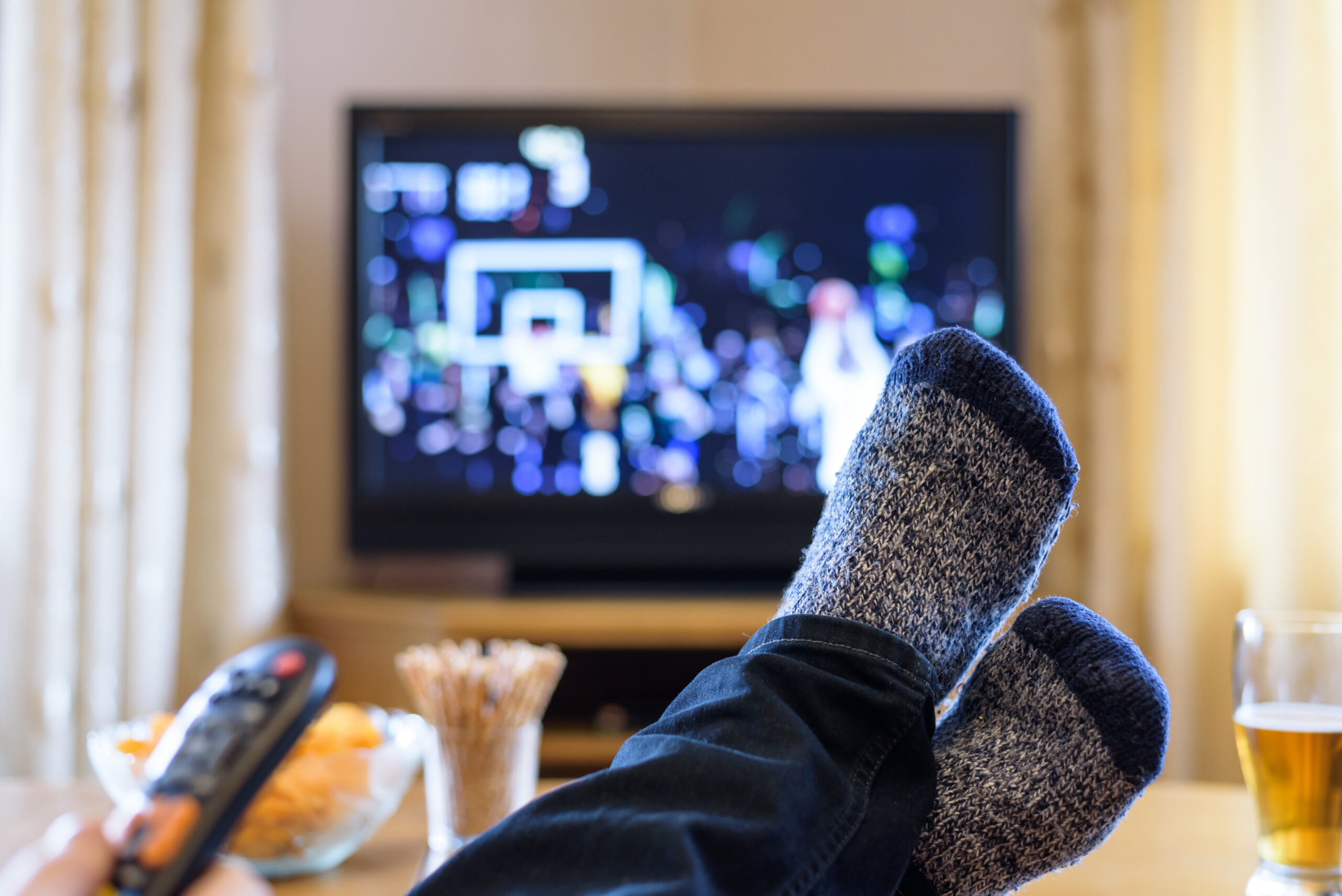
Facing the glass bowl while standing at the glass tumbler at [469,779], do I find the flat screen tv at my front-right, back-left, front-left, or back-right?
back-right

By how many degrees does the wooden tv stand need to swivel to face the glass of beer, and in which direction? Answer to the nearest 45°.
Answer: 0° — it already faces it

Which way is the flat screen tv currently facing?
toward the camera

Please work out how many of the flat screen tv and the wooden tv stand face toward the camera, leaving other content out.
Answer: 2

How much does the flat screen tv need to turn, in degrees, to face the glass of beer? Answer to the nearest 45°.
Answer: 0° — it already faces it

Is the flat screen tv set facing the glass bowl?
yes

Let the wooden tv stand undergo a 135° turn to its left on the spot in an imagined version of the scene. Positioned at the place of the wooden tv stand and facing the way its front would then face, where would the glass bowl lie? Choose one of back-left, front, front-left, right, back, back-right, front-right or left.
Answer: back-right

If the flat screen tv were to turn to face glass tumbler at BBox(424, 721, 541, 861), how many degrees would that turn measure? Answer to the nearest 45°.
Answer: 0° — it already faces it

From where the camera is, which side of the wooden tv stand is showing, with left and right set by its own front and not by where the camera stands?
front
